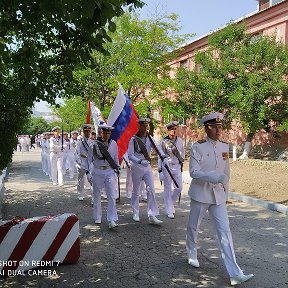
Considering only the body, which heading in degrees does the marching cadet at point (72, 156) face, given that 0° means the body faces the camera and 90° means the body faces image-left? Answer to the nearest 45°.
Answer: approximately 315°

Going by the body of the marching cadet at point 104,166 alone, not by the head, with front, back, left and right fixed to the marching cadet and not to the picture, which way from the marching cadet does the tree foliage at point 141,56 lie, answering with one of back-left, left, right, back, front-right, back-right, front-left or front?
back

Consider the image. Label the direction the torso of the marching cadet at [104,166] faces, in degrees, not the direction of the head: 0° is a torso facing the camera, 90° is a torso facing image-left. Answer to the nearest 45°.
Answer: approximately 0°

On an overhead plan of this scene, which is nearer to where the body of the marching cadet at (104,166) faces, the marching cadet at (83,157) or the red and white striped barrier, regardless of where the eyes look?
the red and white striped barrier

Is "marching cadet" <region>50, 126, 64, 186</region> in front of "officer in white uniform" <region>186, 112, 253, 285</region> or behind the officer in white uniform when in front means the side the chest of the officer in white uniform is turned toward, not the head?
behind

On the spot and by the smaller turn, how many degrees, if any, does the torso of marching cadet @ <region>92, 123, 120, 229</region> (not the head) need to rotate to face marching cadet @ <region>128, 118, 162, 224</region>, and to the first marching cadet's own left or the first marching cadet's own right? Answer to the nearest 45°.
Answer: approximately 90° to the first marching cadet's own left

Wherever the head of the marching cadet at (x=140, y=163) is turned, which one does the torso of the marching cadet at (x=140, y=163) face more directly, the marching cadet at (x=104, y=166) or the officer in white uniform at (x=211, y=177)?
the officer in white uniform

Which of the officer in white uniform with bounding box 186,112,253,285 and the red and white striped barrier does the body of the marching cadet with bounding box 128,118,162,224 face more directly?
the officer in white uniform
